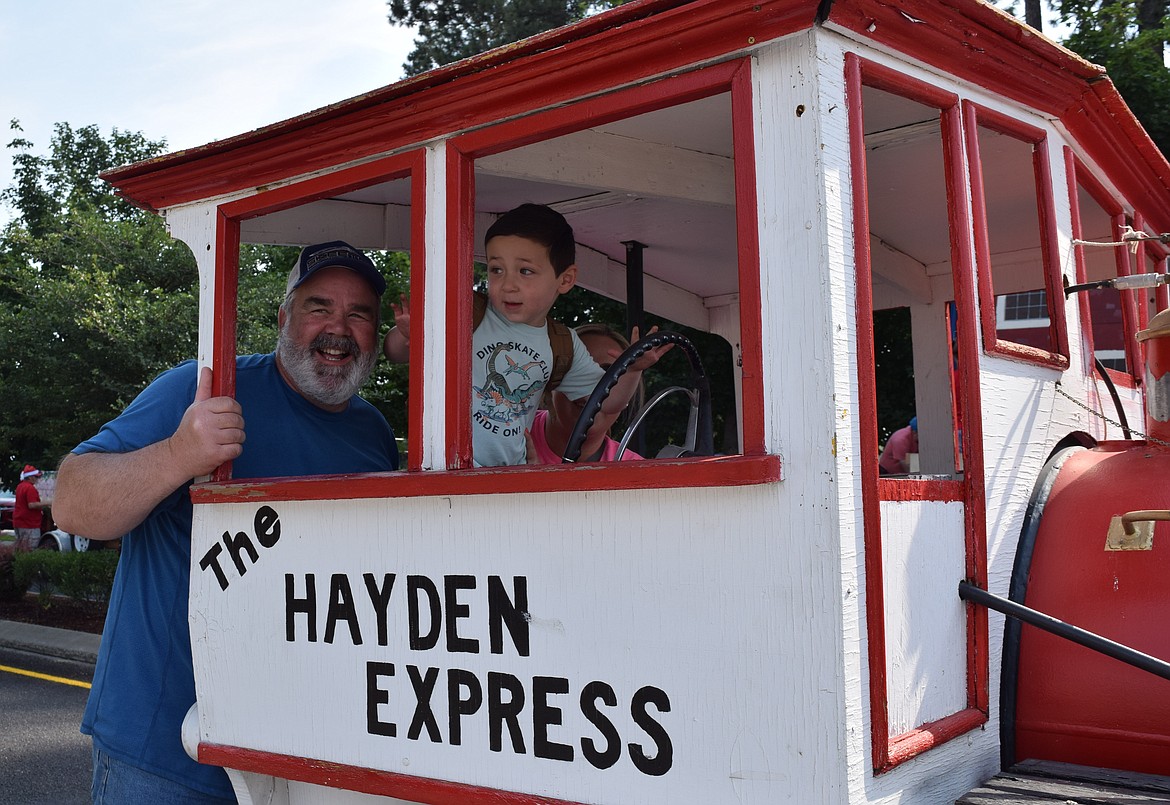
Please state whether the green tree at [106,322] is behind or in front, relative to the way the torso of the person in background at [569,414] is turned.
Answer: behind

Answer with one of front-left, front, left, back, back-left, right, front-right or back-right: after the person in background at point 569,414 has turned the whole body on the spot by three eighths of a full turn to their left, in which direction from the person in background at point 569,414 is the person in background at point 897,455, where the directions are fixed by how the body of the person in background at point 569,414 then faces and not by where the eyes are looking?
front-right

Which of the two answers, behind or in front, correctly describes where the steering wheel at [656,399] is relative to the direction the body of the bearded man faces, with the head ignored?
in front

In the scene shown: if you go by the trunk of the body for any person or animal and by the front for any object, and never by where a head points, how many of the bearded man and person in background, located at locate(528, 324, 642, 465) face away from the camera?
0

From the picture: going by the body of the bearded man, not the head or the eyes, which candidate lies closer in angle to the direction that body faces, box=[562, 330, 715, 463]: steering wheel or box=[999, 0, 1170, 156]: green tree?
the steering wheel

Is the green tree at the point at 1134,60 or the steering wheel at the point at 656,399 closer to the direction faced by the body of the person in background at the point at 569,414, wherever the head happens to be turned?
the steering wheel

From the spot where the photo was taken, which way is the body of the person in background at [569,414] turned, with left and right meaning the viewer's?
facing the viewer and to the right of the viewer

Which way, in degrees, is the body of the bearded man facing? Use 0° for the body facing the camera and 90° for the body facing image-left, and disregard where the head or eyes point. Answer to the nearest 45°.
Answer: approximately 315°

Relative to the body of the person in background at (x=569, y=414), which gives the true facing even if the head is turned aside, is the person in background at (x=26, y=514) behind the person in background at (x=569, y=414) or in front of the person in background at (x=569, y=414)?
behind
